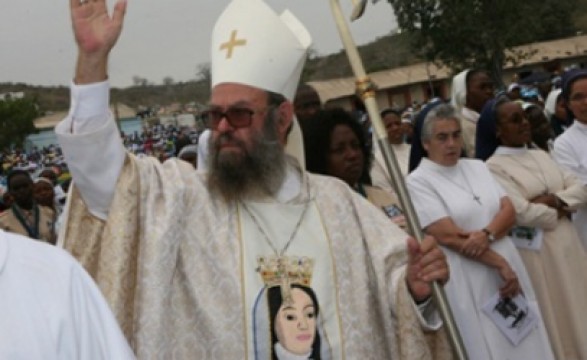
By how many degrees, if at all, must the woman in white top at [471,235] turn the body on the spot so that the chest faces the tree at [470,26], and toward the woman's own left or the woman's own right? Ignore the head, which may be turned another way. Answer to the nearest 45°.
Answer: approximately 135° to the woman's own left

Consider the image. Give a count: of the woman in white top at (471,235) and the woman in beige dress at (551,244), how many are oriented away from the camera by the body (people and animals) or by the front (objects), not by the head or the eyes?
0

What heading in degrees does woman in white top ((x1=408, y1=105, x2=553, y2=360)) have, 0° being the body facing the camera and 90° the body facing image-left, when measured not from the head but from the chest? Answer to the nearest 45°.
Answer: approximately 315°

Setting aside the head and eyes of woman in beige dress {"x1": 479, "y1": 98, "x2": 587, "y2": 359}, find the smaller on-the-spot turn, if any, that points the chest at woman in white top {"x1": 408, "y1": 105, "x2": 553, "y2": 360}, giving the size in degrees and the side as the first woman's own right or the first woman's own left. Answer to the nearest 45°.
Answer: approximately 90° to the first woman's own right

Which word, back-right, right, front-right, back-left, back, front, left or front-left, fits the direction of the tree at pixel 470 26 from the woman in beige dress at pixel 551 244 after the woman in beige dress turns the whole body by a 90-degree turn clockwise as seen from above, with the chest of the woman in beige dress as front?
back-right

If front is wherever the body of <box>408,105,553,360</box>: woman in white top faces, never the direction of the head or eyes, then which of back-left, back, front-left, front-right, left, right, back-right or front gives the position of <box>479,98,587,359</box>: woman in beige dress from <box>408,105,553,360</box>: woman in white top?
left
